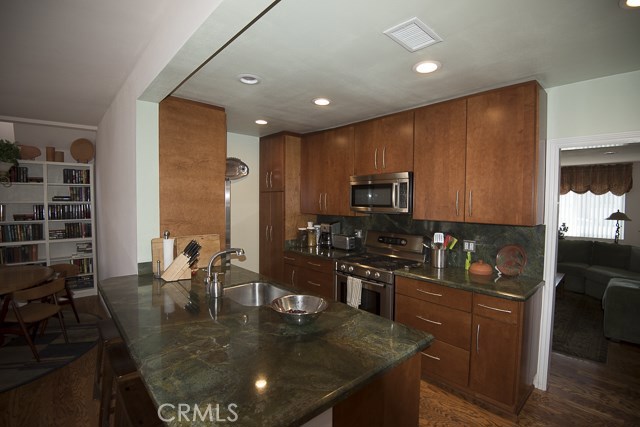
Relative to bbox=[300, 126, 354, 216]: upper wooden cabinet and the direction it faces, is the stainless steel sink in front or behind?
in front

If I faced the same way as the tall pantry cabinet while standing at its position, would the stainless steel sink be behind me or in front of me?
in front

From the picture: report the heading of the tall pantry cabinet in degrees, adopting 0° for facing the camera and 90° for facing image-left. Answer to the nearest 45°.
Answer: approximately 45°

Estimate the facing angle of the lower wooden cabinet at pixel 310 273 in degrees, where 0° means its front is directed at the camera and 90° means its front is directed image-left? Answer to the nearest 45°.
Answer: approximately 45°

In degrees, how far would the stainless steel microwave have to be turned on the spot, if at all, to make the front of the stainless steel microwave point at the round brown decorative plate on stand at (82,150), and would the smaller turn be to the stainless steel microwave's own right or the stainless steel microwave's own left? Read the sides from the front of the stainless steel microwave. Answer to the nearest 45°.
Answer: approximately 45° to the stainless steel microwave's own right

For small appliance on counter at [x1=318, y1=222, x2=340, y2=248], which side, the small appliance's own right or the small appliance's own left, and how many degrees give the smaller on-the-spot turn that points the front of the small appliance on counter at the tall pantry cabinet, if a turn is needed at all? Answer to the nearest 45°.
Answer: approximately 45° to the small appliance's own right

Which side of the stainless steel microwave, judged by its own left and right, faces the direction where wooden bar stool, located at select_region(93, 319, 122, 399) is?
front

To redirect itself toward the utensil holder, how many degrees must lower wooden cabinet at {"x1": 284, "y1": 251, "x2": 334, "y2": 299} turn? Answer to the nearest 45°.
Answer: approximately 90° to its left

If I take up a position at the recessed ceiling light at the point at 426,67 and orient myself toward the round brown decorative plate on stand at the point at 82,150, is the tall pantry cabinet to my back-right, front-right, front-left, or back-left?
front-right

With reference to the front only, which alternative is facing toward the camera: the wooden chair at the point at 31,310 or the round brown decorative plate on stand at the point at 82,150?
the round brown decorative plate on stand

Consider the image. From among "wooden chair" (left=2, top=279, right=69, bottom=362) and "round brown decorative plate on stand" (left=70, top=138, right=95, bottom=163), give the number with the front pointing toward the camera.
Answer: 1

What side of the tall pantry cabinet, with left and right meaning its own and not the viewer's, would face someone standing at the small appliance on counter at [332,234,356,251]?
left

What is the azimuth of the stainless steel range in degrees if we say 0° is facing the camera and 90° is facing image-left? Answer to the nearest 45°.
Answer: approximately 45°

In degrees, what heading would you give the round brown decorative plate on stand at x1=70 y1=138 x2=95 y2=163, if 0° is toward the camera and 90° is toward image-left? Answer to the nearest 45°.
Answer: approximately 0°

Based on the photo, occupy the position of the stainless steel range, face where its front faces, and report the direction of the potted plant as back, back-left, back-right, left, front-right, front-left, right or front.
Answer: front-right

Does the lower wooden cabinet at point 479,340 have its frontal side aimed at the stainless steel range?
no

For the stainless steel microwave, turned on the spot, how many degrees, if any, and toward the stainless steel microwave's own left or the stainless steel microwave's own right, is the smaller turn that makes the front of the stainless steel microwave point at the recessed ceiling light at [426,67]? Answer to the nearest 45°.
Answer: approximately 45° to the stainless steel microwave's own left
